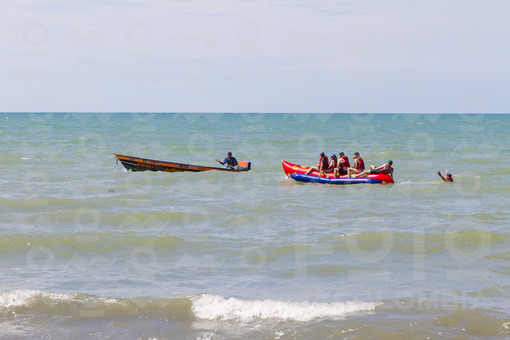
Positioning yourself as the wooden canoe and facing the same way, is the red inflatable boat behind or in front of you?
behind

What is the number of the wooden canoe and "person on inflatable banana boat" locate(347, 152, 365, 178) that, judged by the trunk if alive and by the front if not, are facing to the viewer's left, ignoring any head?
2

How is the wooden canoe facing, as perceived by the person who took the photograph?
facing to the left of the viewer

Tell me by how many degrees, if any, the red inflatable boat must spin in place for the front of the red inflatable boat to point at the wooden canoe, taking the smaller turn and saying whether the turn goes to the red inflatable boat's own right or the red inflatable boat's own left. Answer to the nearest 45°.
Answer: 0° — it already faces it

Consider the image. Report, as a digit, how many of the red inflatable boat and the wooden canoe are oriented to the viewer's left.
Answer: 2

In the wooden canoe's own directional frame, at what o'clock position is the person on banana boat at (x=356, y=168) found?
The person on banana boat is roughly at 7 o'clock from the wooden canoe.

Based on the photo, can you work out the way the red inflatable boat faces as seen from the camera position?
facing to the left of the viewer

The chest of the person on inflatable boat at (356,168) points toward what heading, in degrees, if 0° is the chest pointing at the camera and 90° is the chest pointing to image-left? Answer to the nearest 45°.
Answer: approximately 90°
